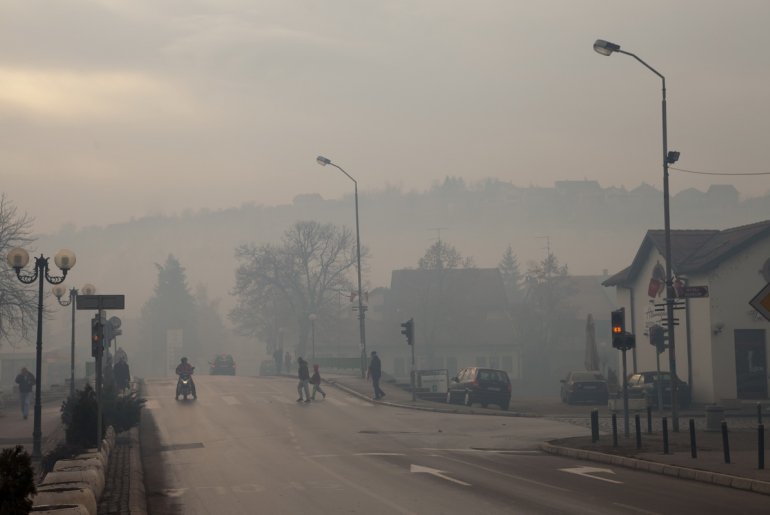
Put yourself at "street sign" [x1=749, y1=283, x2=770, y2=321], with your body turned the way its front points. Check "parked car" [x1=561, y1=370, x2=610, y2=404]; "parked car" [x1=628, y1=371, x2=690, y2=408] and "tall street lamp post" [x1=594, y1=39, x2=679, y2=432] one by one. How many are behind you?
3

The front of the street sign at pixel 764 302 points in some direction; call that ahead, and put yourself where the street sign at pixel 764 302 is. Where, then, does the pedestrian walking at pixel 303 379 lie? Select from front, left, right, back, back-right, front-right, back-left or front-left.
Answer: back-right

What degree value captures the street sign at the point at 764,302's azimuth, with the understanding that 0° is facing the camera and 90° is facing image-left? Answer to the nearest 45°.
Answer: approximately 0°

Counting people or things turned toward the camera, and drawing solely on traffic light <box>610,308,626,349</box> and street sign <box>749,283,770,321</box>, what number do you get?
2

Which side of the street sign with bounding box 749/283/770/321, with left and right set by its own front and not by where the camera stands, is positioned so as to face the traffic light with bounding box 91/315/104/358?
right

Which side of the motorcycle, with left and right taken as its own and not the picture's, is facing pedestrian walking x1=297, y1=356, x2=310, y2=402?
left

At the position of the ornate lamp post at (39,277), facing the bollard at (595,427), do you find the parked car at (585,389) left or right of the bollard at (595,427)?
left

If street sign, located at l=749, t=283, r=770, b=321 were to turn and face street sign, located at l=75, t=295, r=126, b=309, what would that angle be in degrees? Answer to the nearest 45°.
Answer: approximately 90° to its right
